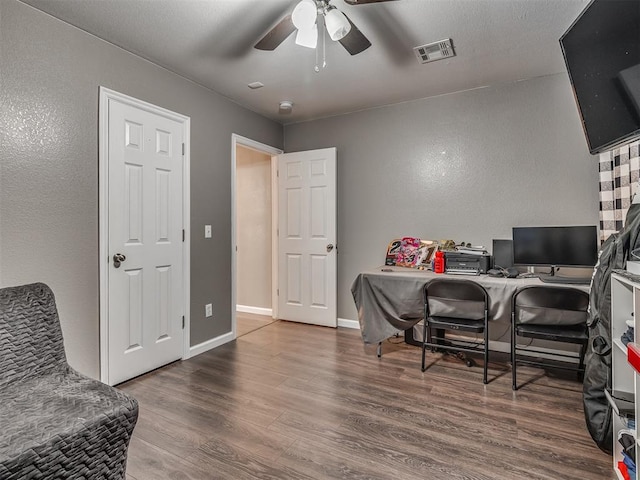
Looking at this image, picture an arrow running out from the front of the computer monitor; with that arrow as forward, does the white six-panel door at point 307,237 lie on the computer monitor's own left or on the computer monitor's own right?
on the computer monitor's own right

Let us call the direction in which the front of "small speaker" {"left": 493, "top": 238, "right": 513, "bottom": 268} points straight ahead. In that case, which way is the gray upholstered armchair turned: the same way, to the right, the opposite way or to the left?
to the left

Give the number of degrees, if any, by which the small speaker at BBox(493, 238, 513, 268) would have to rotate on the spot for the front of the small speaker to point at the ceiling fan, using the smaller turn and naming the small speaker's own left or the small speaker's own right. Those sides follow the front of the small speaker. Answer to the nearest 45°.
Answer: approximately 45° to the small speaker's own right

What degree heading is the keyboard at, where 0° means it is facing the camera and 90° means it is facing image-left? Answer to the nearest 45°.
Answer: approximately 0°

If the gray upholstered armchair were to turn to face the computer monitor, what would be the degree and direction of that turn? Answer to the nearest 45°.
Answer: approximately 45° to its left

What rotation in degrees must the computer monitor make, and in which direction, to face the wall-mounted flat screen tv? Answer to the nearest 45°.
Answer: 0° — it already faces it

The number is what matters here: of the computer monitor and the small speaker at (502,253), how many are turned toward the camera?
2

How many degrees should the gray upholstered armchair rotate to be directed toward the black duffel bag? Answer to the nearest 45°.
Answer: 0° — it already faces it

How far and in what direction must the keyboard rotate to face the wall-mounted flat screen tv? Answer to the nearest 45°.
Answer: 0° — it already faces it

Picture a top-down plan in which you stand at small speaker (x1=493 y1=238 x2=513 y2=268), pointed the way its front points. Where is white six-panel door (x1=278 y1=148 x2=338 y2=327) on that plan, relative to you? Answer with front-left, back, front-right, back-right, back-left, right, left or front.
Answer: right

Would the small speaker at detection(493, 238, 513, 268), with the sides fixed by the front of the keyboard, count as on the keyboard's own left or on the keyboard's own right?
on the keyboard's own right

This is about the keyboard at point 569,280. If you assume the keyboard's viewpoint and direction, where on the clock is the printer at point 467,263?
The printer is roughly at 3 o'clock from the keyboard.

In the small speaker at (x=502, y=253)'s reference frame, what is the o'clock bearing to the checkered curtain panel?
The checkered curtain panel is roughly at 10 o'clock from the small speaker.
